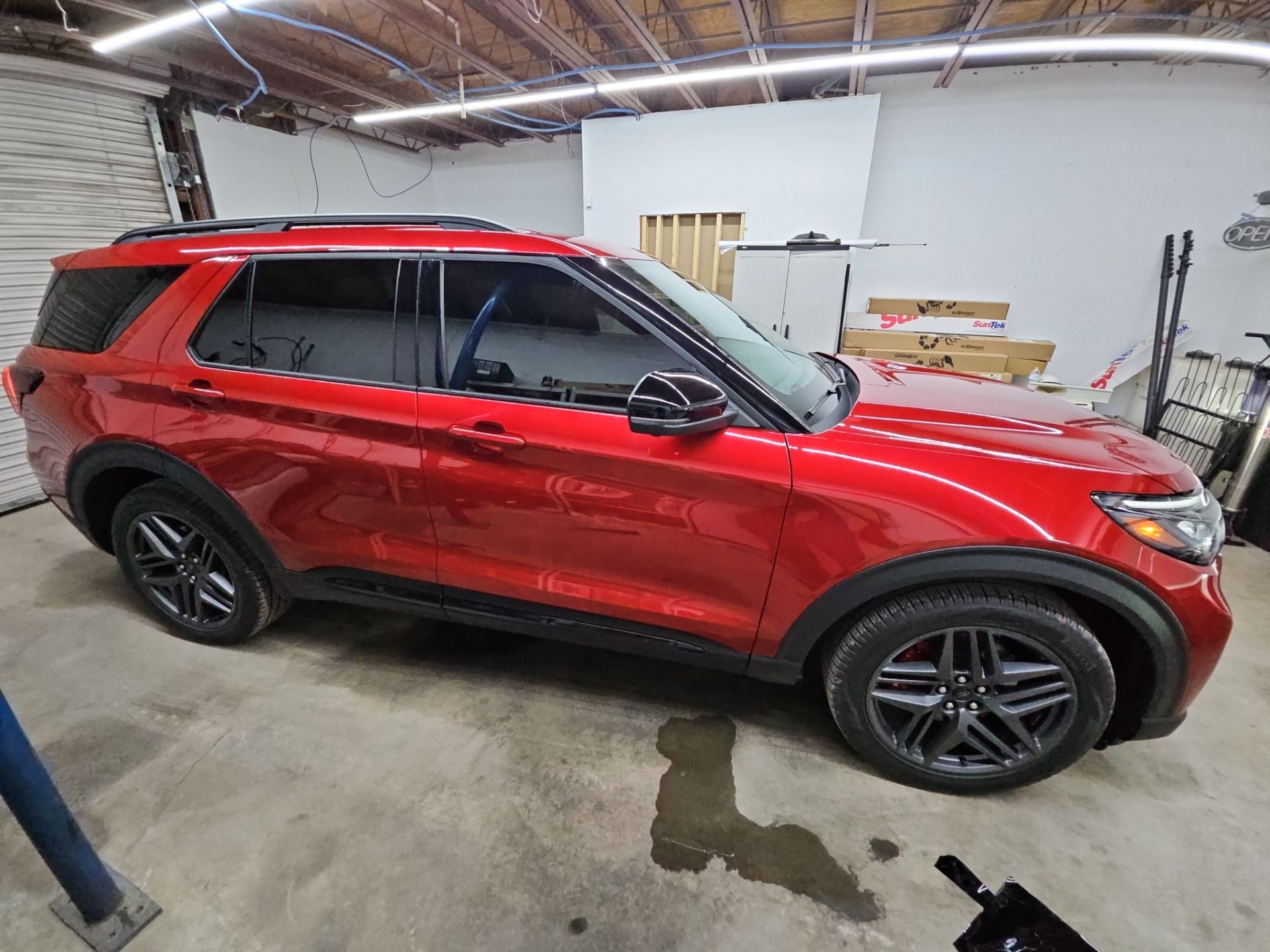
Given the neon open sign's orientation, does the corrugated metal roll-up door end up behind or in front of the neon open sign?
in front

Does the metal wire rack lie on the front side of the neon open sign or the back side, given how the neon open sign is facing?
on the front side

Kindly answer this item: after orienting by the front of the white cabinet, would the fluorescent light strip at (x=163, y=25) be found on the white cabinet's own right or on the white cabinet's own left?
on the white cabinet's own right

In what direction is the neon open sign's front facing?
toward the camera

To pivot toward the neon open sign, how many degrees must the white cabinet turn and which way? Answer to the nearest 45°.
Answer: approximately 90° to its left

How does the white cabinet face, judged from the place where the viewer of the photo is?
facing the viewer

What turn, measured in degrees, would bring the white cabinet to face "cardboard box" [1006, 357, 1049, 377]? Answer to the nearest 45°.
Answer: approximately 90° to its left

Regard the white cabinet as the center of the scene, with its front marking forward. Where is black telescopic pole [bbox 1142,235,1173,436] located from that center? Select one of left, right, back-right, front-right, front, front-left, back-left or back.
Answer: left

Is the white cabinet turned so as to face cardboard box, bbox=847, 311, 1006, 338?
no

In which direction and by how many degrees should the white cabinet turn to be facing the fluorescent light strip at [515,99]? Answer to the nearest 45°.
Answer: approximately 45° to its right

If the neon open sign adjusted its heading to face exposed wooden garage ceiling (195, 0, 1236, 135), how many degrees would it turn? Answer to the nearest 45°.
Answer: approximately 45° to its right

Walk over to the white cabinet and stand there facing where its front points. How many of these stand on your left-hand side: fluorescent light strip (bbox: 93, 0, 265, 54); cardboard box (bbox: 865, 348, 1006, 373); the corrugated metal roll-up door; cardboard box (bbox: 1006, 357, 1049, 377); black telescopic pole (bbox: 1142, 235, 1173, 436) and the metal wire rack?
4

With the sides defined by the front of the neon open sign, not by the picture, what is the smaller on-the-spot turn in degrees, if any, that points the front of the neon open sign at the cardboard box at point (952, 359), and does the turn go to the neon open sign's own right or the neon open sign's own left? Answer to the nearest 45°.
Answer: approximately 45° to the neon open sign's own right

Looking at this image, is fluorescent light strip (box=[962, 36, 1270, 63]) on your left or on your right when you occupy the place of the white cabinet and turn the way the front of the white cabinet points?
on your left
